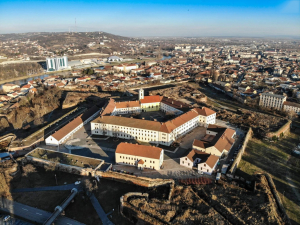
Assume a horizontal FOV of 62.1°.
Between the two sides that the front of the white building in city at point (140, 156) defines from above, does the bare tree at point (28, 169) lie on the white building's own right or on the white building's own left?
on the white building's own right

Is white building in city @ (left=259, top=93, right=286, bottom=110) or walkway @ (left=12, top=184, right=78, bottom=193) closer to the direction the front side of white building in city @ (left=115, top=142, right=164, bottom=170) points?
the walkway

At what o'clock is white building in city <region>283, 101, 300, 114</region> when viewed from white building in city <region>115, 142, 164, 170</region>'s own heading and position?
white building in city <region>283, 101, 300, 114</region> is roughly at 8 o'clock from white building in city <region>115, 142, 164, 170</region>.

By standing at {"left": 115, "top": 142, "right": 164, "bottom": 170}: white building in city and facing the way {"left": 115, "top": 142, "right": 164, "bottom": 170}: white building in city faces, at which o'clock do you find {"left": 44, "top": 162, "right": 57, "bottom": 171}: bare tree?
The bare tree is roughly at 3 o'clock from the white building in city.

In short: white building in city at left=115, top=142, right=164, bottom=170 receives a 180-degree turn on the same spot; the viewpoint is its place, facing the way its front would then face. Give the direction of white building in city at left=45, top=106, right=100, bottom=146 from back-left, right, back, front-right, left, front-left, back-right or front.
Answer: front-left

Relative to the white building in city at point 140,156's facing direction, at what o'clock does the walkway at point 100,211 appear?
The walkway is roughly at 1 o'clock from the white building in city.

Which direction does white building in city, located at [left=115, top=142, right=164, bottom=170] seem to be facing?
toward the camera

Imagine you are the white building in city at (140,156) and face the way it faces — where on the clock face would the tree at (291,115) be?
The tree is roughly at 8 o'clock from the white building in city.

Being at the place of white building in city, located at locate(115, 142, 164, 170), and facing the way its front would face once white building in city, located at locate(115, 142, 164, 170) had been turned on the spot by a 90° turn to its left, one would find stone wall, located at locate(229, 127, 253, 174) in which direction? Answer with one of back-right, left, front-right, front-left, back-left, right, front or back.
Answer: front

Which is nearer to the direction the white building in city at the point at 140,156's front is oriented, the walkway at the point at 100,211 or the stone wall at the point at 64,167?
the walkway

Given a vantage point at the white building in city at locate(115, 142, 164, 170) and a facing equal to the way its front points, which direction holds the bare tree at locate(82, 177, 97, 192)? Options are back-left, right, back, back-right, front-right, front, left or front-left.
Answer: front-right

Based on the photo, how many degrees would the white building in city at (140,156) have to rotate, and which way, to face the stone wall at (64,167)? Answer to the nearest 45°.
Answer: approximately 90° to its right

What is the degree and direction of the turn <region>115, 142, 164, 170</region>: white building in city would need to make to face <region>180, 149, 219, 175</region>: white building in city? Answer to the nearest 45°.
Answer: approximately 90° to its left

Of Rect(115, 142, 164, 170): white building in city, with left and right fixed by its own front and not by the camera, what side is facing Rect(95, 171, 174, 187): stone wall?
front

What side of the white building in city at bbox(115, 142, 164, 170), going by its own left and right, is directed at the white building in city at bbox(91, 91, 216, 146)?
back

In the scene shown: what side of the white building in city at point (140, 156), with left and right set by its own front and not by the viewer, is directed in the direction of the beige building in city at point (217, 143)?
left

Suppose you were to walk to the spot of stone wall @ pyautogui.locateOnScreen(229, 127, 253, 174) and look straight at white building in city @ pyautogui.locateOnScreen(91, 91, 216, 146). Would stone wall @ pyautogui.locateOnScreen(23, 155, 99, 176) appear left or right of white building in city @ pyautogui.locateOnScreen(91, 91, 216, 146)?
left

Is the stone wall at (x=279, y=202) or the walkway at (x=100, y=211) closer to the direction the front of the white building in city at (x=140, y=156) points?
the walkway
